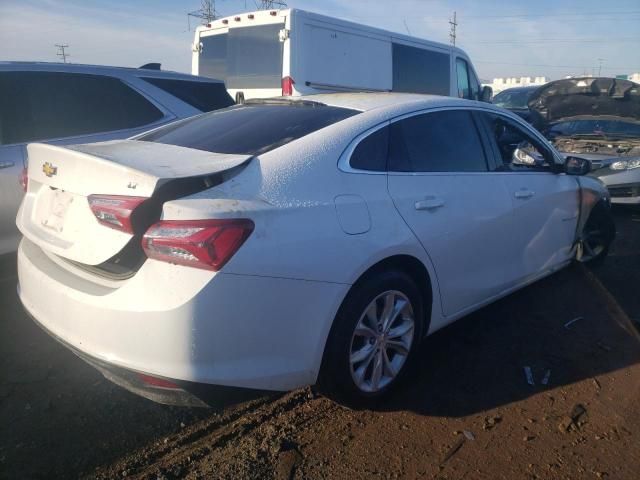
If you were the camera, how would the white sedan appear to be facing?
facing away from the viewer and to the right of the viewer

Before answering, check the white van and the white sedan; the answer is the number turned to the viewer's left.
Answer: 0

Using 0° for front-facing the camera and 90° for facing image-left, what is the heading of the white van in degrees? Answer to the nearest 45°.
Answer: approximately 225°

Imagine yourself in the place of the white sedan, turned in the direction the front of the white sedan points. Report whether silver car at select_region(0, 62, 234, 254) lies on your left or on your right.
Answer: on your left

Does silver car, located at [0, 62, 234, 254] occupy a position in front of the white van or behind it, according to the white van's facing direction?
behind

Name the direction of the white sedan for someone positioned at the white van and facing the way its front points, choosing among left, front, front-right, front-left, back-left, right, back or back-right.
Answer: back-right

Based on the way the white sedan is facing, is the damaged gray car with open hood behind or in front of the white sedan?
in front

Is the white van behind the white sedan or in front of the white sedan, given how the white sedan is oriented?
in front

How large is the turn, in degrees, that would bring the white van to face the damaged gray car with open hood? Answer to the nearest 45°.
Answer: approximately 45° to its right

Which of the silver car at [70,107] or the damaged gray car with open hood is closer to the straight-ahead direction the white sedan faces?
the damaged gray car with open hood
